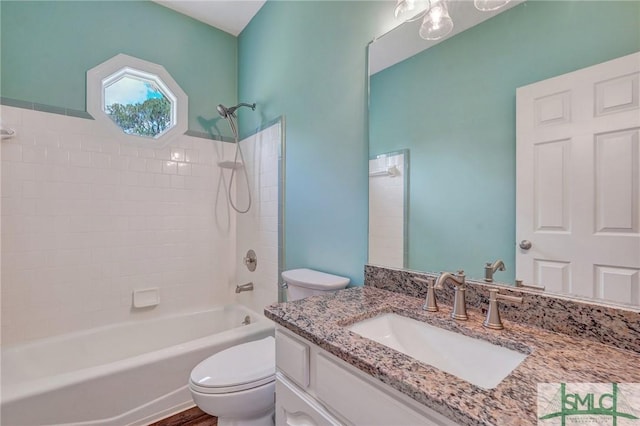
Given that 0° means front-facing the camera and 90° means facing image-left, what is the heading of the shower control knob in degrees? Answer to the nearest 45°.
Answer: approximately 45°

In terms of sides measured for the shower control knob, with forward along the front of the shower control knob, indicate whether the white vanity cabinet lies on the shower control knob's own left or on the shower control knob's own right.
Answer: on the shower control knob's own left

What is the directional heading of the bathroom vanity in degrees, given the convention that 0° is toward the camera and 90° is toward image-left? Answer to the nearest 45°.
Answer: approximately 45°

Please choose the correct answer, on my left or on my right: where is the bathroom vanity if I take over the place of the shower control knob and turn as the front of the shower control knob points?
on my left

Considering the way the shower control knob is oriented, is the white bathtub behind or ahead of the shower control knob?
ahead

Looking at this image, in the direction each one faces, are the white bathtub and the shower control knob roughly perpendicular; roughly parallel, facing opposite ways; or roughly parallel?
roughly perpendicular

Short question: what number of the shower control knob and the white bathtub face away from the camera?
0

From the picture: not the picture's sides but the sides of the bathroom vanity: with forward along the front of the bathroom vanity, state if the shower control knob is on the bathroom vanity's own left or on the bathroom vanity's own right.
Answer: on the bathroom vanity's own right

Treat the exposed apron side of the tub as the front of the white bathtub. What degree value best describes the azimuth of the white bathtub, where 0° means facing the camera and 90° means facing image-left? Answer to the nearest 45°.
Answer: approximately 315°

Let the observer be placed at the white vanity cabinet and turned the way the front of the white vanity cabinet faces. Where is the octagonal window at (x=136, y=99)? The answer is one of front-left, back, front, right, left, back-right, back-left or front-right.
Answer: right
